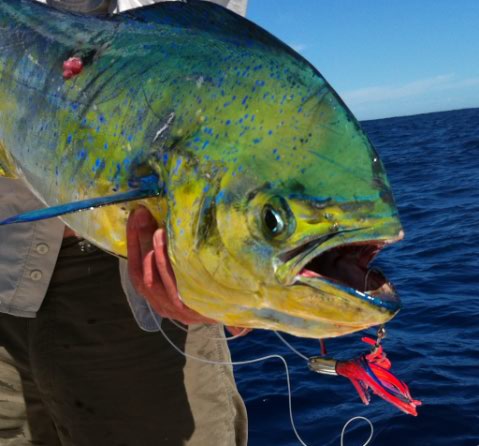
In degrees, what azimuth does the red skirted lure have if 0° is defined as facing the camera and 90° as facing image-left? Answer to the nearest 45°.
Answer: approximately 90°
